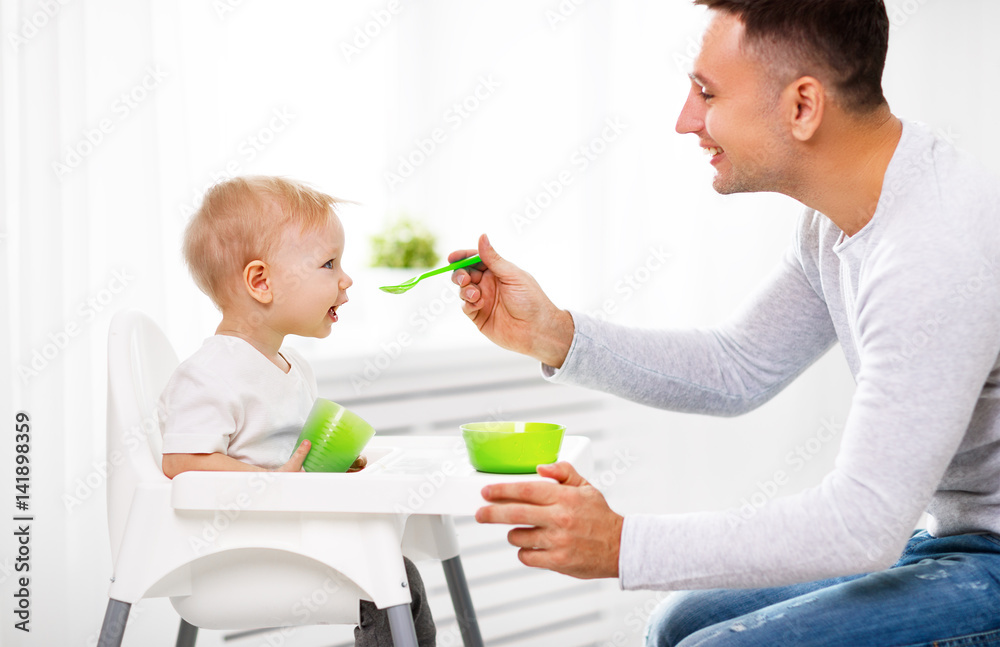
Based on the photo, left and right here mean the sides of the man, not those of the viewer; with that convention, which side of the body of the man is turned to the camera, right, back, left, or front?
left

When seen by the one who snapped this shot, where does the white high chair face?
facing to the right of the viewer

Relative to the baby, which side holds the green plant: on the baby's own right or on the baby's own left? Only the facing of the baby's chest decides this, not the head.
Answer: on the baby's own left

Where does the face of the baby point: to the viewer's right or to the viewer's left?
to the viewer's right

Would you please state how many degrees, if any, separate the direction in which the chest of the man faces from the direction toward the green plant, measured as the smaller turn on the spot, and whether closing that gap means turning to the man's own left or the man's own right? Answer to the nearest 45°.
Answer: approximately 45° to the man's own right

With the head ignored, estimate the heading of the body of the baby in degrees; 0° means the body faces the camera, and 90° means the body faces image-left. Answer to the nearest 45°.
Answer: approximately 270°

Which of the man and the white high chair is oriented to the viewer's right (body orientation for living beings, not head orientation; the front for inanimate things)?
the white high chair

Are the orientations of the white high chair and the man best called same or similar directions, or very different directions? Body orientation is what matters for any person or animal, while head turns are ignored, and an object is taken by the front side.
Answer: very different directions
